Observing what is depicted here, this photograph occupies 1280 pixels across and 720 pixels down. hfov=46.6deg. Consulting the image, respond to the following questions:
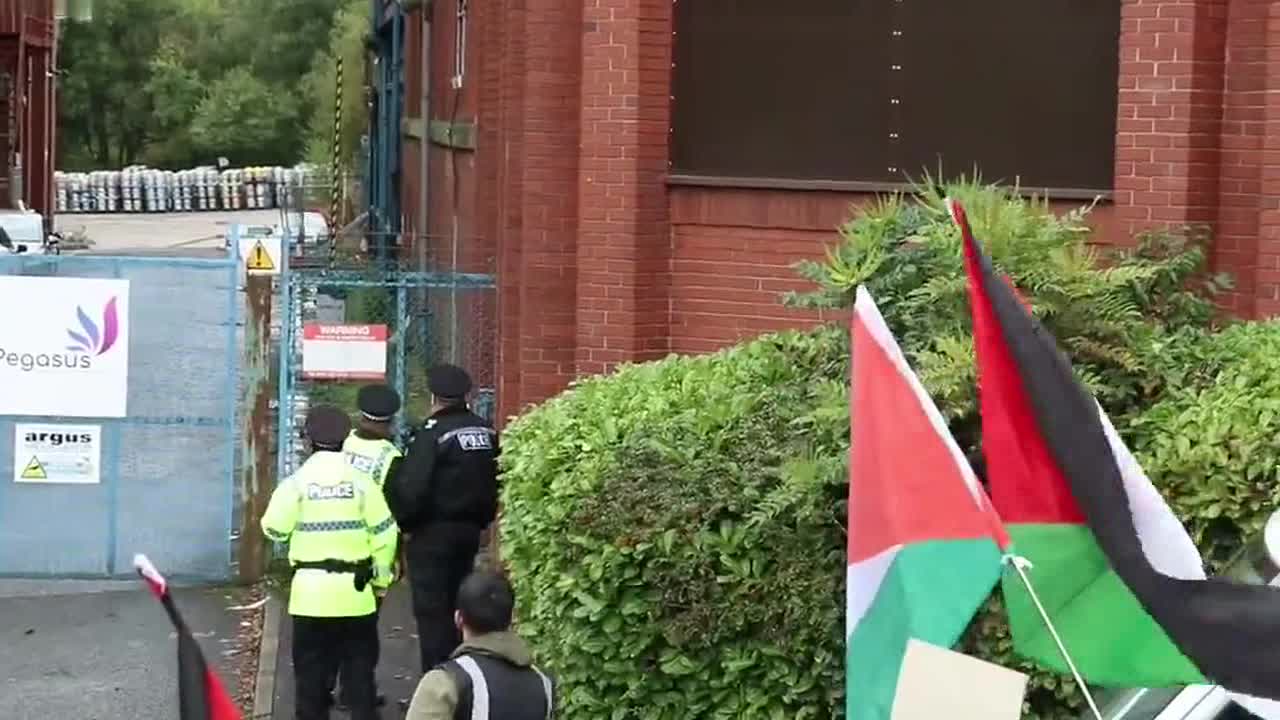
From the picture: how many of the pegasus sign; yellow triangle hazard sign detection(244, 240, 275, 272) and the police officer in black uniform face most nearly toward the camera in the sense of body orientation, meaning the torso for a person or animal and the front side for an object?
2

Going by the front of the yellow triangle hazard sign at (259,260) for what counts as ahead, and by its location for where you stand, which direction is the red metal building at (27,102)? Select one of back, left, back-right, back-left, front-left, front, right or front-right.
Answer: back

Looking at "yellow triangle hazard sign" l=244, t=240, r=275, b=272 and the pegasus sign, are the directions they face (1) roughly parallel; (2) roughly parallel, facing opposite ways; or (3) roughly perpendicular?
roughly parallel

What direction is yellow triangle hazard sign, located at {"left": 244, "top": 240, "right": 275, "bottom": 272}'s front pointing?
toward the camera

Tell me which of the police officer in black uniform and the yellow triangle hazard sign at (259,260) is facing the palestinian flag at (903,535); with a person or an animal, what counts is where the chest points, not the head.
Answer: the yellow triangle hazard sign

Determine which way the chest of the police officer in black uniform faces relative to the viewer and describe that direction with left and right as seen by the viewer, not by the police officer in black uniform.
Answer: facing away from the viewer and to the left of the viewer

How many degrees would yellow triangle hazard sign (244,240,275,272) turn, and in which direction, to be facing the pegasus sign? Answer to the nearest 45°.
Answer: approximately 45° to its right

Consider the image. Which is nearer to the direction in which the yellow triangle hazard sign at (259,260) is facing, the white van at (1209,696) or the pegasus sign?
the white van

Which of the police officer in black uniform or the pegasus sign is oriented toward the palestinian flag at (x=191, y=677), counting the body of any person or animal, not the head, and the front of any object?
the pegasus sign

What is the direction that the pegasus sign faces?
toward the camera

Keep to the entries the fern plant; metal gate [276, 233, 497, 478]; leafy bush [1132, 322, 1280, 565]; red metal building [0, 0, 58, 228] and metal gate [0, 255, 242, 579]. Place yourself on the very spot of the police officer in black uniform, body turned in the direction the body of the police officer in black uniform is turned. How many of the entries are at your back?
2

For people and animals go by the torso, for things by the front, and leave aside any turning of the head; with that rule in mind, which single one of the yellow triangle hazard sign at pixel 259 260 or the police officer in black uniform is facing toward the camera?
the yellow triangle hazard sign

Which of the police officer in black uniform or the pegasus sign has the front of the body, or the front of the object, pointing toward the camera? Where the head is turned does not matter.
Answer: the pegasus sign

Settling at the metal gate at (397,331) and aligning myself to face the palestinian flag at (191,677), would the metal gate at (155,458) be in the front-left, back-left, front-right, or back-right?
front-right

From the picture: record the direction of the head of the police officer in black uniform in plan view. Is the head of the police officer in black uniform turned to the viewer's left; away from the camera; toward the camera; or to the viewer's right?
away from the camera
